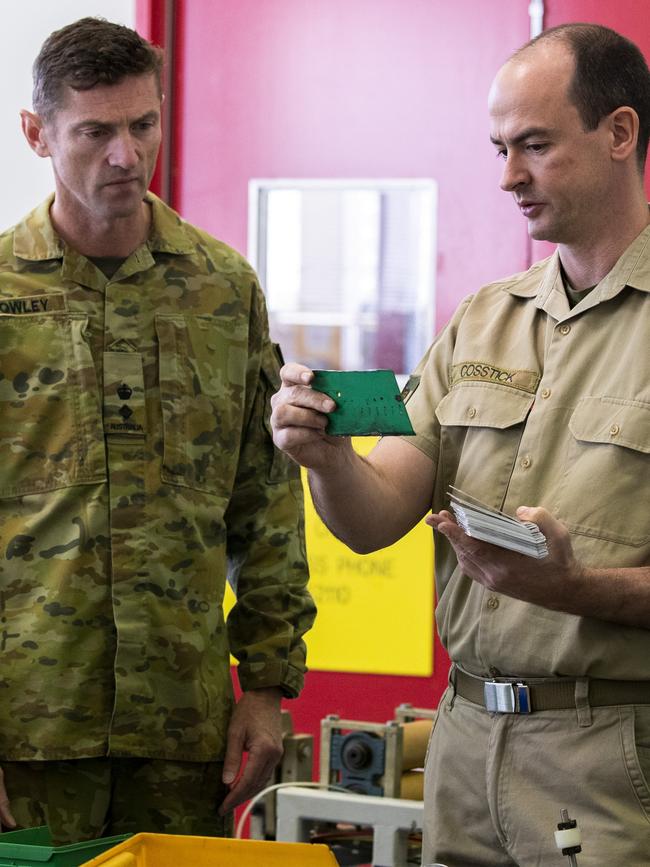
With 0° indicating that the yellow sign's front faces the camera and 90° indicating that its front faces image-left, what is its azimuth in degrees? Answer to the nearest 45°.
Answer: approximately 0°

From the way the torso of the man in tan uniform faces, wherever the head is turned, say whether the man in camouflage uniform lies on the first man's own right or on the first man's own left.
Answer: on the first man's own right

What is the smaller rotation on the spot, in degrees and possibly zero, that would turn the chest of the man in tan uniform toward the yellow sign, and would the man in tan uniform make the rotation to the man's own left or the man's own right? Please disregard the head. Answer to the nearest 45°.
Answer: approximately 135° to the man's own right

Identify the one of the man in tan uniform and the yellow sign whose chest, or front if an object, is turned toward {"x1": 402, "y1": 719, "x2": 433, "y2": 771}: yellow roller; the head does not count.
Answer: the yellow sign

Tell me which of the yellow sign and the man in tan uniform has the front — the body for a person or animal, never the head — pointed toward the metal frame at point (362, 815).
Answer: the yellow sign

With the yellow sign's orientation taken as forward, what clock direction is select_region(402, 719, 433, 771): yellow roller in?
The yellow roller is roughly at 12 o'clock from the yellow sign.

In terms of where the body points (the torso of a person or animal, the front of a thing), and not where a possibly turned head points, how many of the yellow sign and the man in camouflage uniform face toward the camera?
2

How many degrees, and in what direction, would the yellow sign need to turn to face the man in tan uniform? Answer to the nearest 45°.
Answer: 0° — it already faces them

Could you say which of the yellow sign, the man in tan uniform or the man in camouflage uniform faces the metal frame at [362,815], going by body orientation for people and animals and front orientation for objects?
the yellow sign

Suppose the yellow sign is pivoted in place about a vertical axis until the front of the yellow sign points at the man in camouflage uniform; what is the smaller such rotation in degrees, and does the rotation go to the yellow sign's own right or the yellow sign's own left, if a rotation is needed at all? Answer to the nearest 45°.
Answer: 0° — it already faces them

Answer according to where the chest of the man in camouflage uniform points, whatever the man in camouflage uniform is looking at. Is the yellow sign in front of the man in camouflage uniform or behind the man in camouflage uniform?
behind

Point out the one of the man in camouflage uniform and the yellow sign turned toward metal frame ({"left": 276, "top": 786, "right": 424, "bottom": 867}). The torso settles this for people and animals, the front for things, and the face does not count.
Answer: the yellow sign
